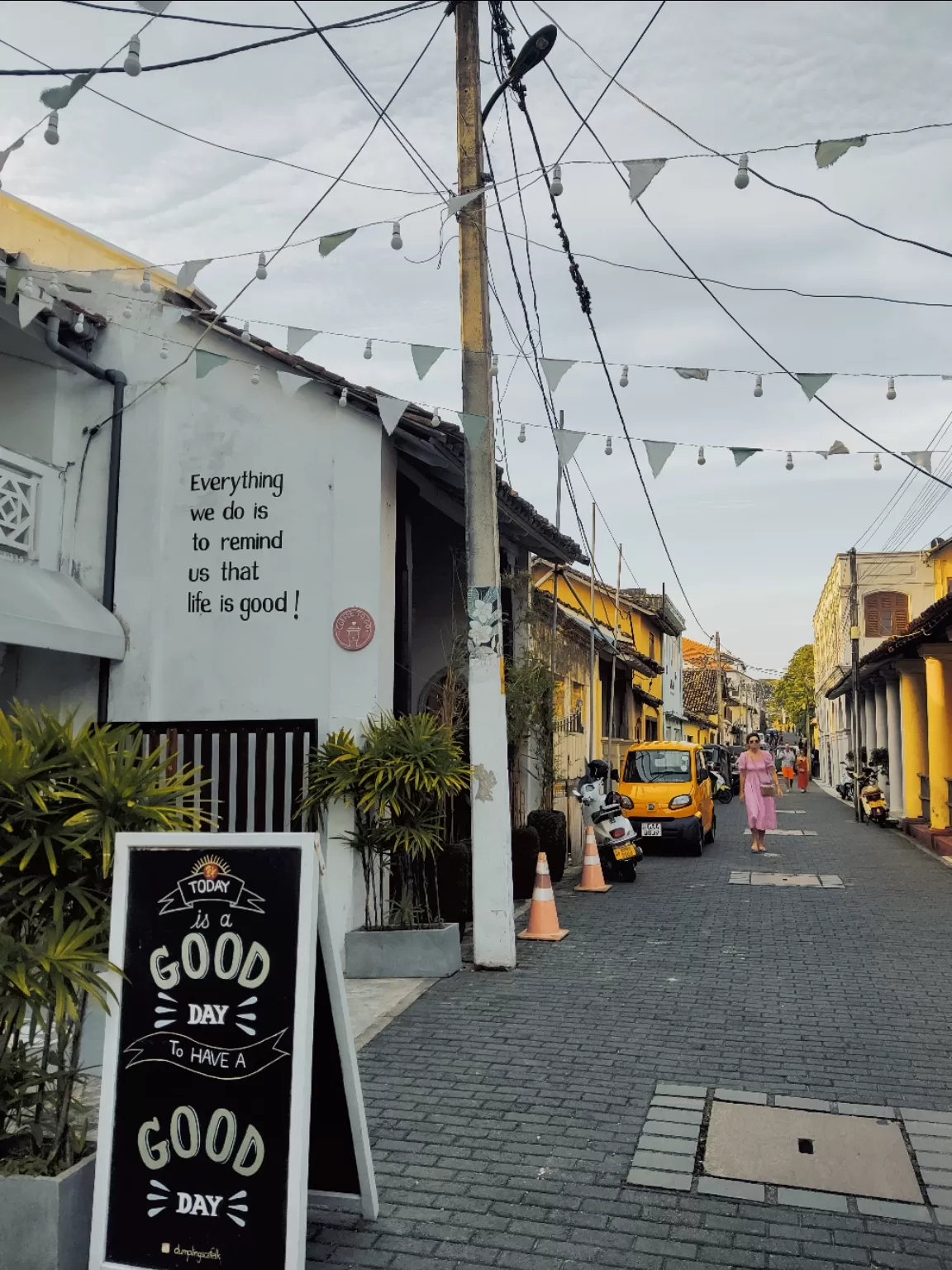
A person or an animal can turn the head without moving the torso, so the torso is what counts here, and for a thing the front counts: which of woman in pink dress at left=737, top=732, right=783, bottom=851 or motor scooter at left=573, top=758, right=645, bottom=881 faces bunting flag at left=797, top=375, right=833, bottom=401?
the woman in pink dress

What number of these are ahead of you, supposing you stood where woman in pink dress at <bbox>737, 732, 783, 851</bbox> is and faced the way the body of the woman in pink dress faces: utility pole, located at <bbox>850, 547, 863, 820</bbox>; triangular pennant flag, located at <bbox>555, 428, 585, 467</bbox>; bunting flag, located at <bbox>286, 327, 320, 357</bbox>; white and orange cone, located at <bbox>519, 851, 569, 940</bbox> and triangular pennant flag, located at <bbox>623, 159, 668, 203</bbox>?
4

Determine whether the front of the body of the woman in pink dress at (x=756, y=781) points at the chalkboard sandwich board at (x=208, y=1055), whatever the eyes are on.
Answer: yes

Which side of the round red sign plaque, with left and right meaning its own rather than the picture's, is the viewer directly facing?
front

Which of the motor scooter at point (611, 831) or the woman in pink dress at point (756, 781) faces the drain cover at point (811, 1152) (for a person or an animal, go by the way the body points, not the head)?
the woman in pink dress

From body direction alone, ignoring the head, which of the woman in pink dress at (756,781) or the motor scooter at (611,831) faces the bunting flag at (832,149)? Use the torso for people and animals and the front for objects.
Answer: the woman in pink dress

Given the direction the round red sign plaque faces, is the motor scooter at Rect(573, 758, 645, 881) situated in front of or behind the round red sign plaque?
behind

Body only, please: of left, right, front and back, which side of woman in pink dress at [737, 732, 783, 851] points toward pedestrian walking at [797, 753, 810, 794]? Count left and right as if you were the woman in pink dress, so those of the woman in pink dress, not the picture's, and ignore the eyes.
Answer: back

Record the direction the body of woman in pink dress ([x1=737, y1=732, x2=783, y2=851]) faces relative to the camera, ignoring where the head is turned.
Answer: toward the camera

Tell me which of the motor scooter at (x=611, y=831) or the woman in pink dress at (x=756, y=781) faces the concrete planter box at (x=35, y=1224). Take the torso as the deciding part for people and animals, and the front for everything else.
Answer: the woman in pink dress

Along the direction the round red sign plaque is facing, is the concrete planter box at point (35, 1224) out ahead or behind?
ahead

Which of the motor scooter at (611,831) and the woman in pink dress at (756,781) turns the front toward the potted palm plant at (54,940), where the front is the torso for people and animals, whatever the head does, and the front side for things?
the woman in pink dress

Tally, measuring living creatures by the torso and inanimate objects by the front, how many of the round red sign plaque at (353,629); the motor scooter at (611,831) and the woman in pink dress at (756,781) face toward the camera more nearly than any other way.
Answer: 2

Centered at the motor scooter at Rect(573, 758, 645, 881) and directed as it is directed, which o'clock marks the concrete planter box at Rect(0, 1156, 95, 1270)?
The concrete planter box is roughly at 8 o'clock from the motor scooter.

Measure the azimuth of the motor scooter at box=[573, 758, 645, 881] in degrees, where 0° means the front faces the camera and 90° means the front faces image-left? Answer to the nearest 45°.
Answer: approximately 135°
